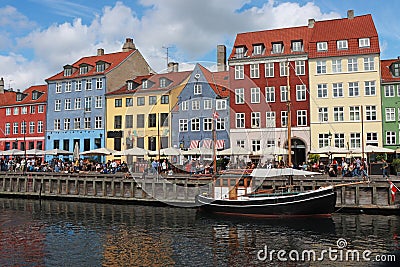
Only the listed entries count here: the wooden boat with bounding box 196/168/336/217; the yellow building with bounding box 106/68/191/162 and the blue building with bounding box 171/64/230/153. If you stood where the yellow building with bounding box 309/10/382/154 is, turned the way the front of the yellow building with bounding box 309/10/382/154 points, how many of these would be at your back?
0

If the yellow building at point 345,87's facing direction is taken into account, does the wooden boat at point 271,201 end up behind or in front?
in front

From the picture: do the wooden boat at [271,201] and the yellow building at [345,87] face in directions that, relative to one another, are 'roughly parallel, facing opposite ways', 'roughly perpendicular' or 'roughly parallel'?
roughly perpendicular

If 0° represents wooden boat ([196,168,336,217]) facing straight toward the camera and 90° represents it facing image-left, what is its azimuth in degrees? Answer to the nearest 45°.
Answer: approximately 270°

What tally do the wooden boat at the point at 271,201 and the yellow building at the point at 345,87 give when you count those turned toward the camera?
1

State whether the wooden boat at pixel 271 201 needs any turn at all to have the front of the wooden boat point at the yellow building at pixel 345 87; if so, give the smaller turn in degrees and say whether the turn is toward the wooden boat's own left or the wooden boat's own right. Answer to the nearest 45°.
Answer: approximately 90° to the wooden boat's own left

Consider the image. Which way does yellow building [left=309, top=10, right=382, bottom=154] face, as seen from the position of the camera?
facing the viewer
